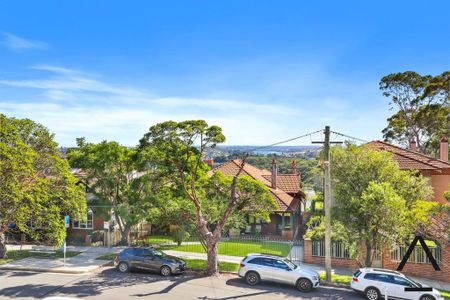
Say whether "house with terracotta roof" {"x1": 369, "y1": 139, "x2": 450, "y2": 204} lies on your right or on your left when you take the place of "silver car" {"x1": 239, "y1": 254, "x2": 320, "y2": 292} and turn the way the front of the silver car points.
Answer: on your left

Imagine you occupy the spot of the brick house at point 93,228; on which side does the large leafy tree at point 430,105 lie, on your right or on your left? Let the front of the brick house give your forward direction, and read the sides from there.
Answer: on your left

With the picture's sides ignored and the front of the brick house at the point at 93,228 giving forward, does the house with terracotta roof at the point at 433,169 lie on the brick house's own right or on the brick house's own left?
on the brick house's own left

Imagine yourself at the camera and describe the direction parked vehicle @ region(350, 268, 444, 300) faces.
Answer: facing to the right of the viewer

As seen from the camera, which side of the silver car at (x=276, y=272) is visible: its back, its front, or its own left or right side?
right

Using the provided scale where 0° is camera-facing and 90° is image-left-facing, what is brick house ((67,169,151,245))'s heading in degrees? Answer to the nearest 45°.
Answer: approximately 0°

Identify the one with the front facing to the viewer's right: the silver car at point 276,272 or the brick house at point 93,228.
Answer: the silver car

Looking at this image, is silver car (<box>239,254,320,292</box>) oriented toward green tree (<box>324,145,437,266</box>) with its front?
no

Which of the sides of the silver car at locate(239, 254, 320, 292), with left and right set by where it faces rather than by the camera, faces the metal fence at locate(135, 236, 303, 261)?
left

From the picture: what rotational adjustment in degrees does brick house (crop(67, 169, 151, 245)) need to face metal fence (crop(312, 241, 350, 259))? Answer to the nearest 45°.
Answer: approximately 45° to its left
